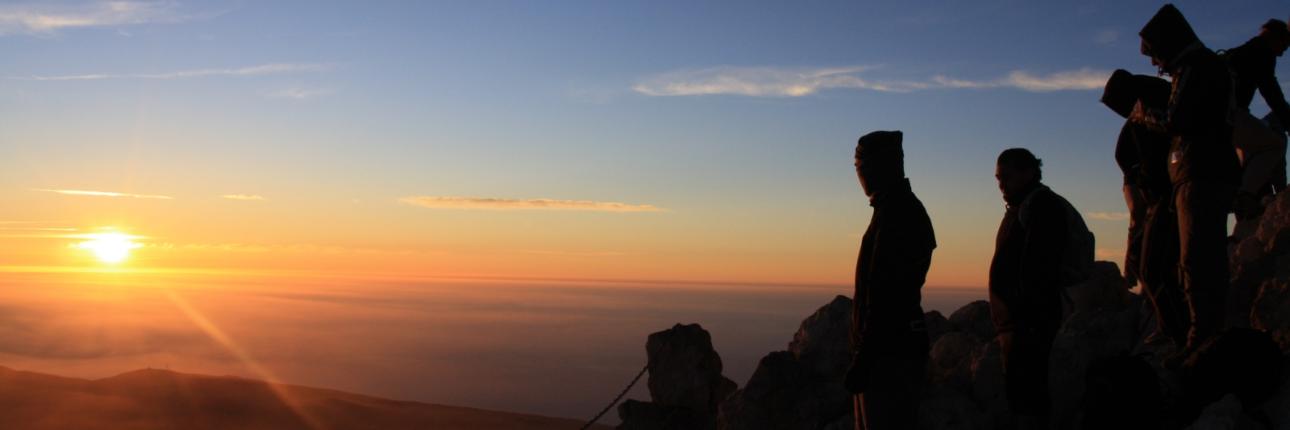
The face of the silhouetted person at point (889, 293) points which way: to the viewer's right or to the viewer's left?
to the viewer's left

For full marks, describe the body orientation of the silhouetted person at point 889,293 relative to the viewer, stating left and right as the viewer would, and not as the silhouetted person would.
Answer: facing to the left of the viewer

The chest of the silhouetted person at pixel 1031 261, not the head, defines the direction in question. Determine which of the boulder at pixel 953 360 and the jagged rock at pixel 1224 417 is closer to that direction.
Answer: the boulder

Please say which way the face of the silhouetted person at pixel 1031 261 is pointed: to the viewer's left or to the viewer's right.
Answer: to the viewer's left

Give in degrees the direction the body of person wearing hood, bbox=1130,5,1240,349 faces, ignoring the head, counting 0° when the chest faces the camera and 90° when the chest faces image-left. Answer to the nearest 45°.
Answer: approximately 90°

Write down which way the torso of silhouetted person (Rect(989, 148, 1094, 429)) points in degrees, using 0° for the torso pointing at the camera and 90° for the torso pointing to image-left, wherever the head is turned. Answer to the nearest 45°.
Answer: approximately 90°

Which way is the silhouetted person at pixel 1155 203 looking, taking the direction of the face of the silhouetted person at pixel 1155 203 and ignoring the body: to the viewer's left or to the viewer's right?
to the viewer's left
